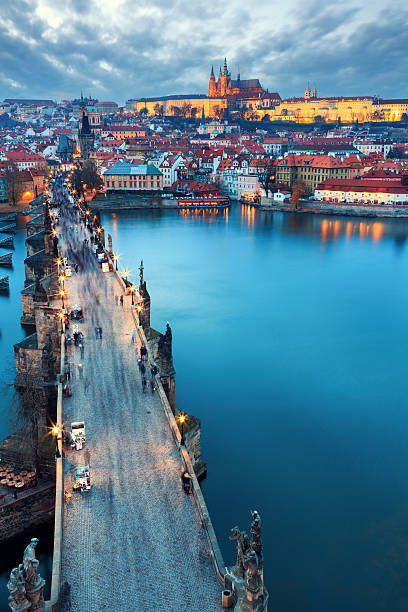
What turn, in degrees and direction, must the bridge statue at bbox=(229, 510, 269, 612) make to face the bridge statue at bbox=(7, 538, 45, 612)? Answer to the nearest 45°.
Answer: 0° — it already faces it

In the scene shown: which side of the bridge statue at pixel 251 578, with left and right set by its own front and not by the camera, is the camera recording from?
left
